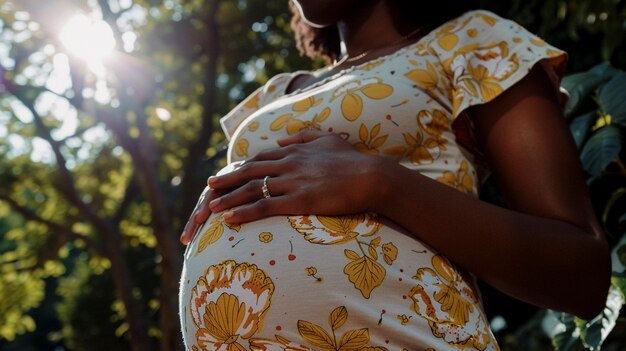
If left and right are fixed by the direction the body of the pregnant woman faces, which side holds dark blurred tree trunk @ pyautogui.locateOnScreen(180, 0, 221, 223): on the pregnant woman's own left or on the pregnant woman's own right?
on the pregnant woman's own right

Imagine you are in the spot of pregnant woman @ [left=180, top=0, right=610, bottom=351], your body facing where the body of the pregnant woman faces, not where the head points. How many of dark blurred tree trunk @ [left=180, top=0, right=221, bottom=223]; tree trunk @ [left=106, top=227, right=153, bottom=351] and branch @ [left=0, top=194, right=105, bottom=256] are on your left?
0

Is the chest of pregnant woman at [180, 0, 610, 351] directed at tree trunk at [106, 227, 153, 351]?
no

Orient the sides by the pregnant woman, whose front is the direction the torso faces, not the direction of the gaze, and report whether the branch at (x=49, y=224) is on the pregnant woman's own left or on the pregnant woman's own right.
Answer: on the pregnant woman's own right

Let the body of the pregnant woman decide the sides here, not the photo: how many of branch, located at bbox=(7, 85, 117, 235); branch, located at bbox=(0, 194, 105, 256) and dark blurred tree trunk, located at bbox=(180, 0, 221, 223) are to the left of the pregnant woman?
0

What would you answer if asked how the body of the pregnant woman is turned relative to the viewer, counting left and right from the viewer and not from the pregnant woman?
facing the viewer and to the left of the viewer

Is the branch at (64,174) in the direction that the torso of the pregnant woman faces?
no
